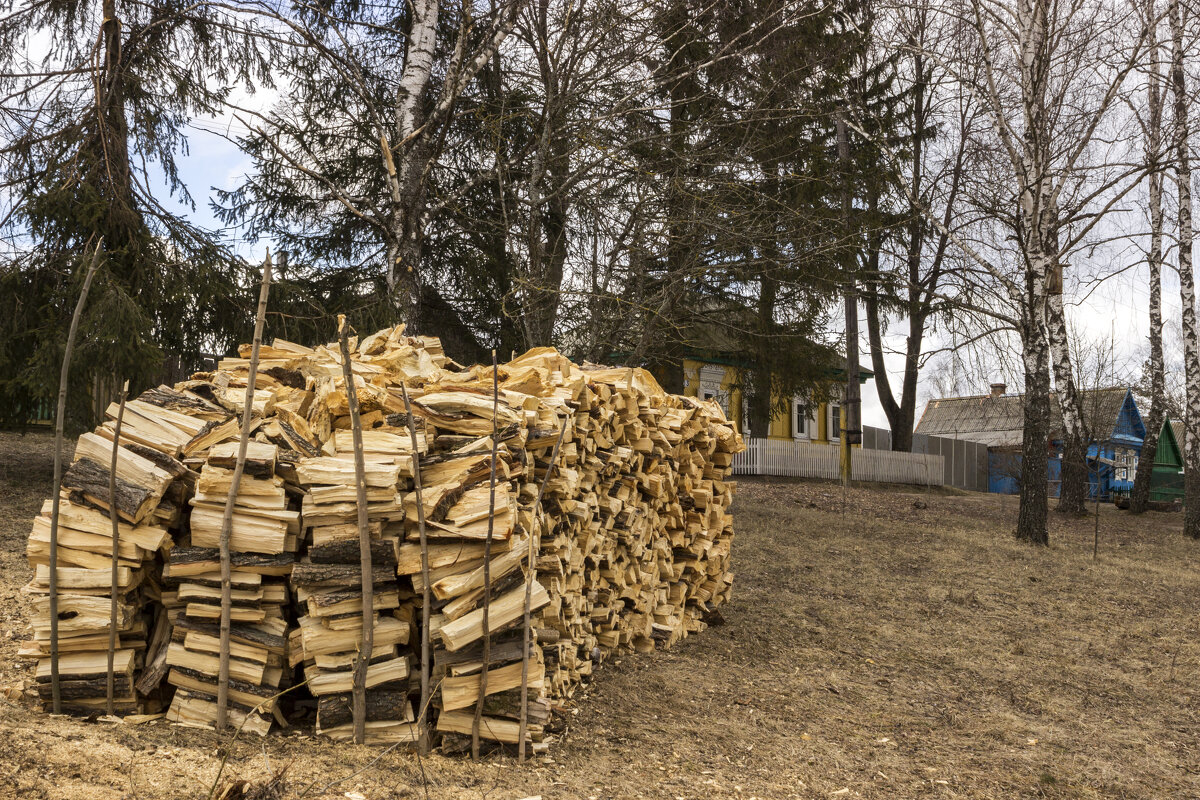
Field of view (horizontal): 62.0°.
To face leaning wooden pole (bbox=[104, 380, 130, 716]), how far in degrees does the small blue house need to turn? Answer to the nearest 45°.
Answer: approximately 45° to its right

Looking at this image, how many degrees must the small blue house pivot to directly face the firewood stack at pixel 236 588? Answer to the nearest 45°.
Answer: approximately 45° to its right

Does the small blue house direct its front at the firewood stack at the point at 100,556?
no

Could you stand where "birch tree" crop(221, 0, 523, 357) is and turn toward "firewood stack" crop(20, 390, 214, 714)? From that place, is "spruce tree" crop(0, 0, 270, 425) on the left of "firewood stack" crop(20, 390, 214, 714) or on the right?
right

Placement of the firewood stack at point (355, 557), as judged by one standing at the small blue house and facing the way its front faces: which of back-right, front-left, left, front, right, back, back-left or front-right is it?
front-right

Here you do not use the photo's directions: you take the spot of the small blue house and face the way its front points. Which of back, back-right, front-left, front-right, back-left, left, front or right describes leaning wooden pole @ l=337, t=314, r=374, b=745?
front-right

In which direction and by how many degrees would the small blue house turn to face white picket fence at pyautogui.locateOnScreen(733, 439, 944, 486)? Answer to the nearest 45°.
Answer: approximately 90° to its right
